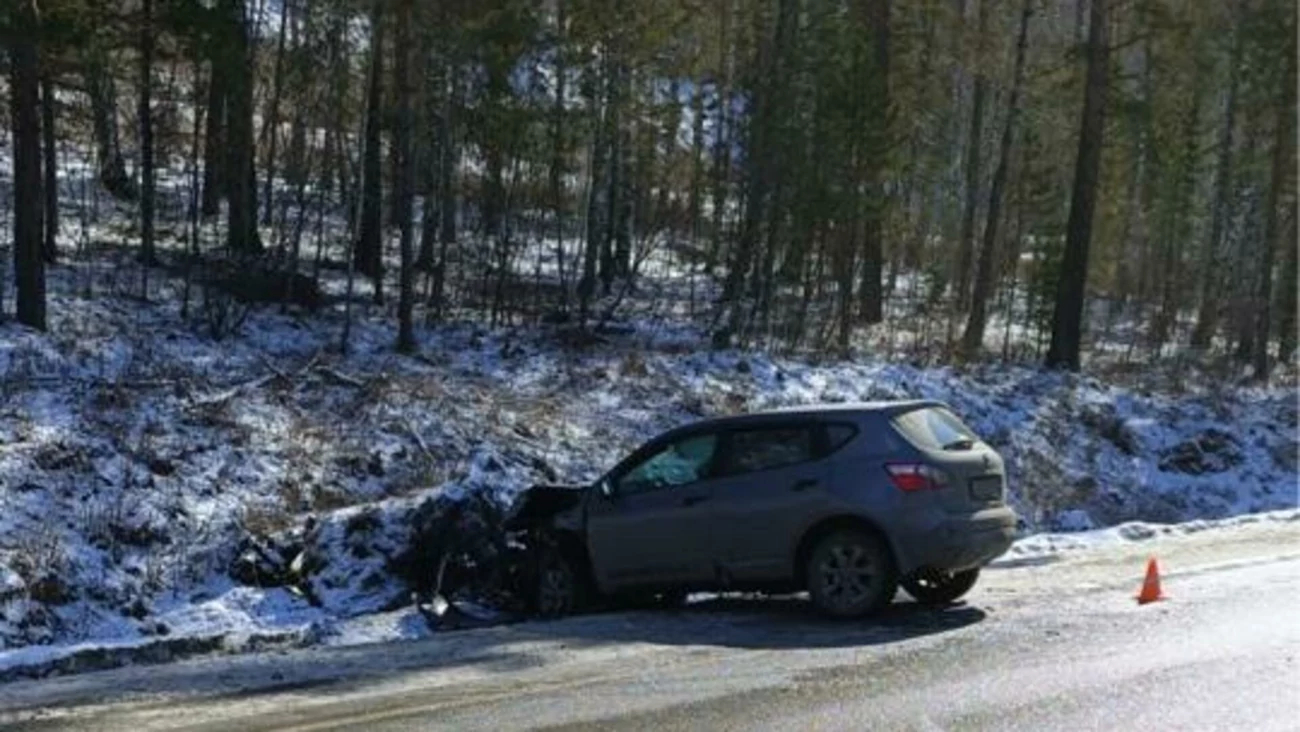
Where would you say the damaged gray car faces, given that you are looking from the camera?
facing away from the viewer and to the left of the viewer

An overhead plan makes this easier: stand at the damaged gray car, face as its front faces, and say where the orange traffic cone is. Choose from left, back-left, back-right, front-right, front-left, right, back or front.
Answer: back-right
